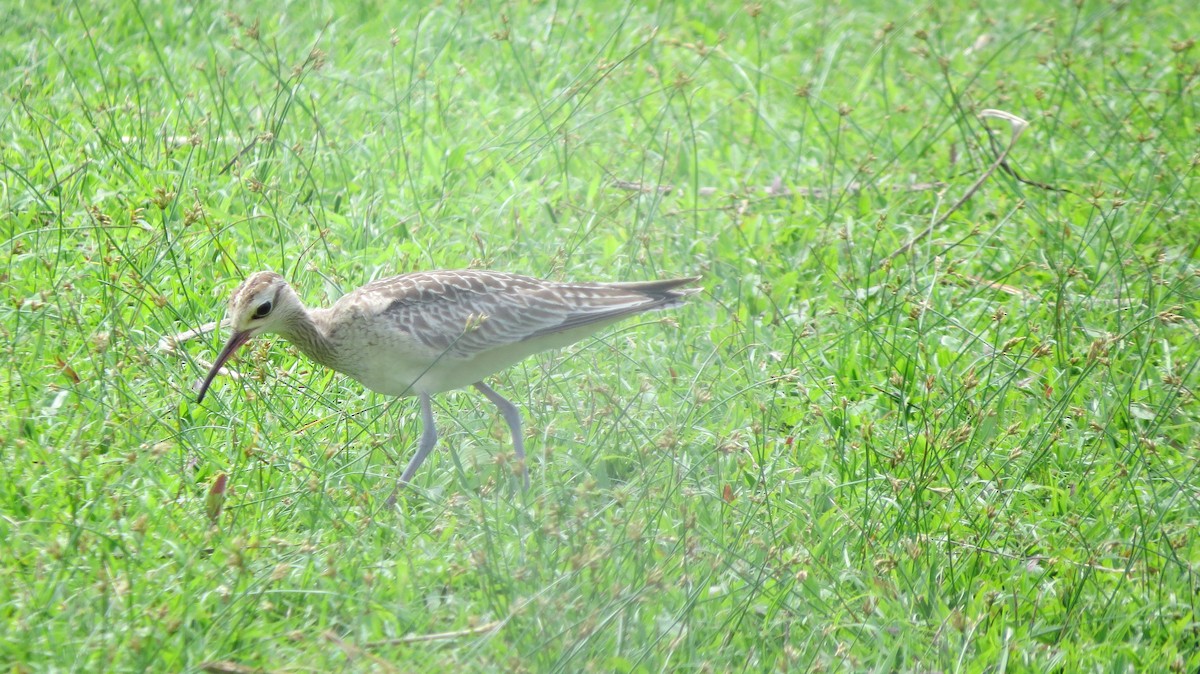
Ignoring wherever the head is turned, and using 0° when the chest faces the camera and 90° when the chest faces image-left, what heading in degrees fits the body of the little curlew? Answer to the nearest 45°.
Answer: approximately 90°
